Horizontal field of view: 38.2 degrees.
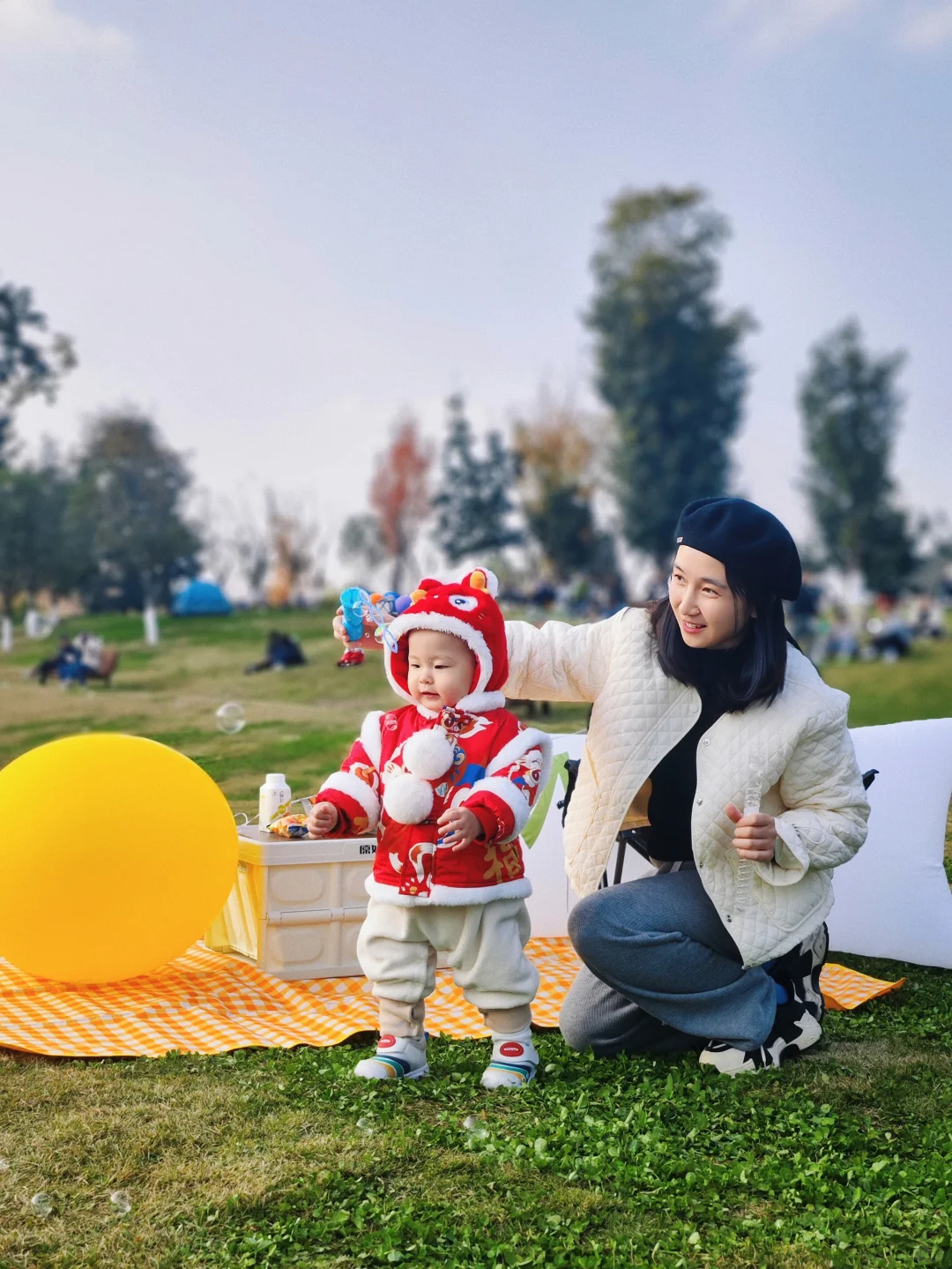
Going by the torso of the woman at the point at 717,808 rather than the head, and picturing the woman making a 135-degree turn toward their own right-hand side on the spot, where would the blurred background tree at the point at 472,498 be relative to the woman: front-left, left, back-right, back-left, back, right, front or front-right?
front

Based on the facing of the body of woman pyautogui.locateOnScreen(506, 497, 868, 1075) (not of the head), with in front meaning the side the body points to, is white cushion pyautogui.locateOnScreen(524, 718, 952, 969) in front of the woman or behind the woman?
behind

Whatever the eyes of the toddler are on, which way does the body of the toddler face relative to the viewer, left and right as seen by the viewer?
facing the viewer and to the left of the viewer

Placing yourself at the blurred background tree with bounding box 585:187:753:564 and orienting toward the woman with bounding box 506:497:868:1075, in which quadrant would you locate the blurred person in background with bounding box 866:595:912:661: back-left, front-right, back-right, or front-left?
front-left

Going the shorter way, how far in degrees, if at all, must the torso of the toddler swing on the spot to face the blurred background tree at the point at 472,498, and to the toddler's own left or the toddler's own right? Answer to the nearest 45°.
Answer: approximately 135° to the toddler's own right

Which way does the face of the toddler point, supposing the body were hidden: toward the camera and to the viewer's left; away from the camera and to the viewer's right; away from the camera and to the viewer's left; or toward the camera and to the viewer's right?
toward the camera and to the viewer's left

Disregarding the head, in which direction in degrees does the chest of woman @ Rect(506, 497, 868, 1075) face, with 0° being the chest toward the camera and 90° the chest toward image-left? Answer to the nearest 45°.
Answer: approximately 45°

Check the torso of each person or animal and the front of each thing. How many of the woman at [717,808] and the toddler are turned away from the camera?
0

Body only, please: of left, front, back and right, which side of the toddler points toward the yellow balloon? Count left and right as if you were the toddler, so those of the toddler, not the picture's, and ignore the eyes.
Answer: right
